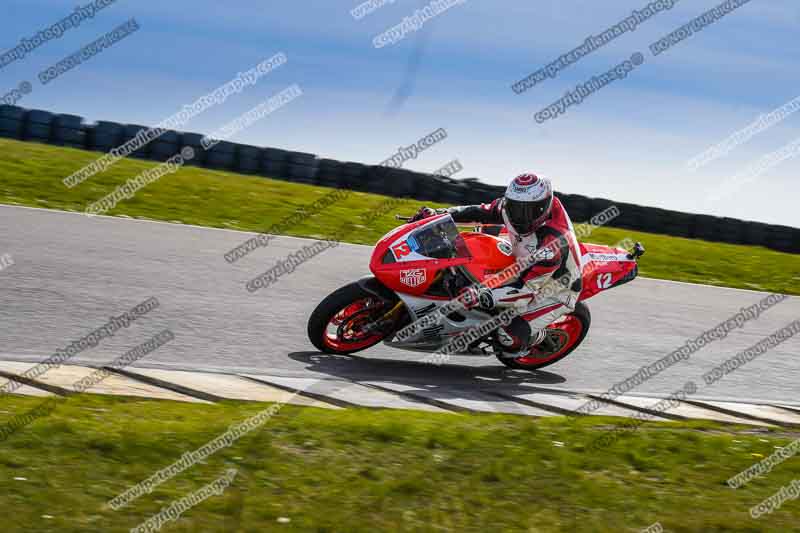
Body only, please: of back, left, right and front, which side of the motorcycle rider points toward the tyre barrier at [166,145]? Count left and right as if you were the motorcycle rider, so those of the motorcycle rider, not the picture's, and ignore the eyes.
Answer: right

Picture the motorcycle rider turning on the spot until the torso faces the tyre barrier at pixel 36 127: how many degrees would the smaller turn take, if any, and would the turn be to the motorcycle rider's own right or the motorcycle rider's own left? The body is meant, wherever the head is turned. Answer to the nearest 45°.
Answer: approximately 90° to the motorcycle rider's own right

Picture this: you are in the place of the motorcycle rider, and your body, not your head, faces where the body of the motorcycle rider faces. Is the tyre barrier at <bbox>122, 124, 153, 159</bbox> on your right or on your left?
on your right

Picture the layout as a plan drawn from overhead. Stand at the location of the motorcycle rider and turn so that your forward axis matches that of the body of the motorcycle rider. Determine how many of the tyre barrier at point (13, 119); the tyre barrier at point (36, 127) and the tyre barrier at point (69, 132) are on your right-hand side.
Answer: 3

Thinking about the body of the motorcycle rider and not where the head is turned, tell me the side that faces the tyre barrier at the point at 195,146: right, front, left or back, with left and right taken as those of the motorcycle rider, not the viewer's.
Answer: right

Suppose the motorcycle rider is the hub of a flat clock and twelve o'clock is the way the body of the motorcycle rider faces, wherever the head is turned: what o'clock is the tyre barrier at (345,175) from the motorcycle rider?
The tyre barrier is roughly at 4 o'clock from the motorcycle rider.

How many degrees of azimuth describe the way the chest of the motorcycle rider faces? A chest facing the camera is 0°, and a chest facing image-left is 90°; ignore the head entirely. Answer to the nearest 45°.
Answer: approximately 45°
